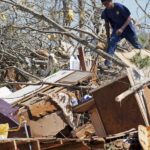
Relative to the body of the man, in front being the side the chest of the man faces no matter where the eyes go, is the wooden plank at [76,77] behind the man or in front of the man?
in front

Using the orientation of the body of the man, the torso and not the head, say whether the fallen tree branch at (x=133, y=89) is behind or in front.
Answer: in front

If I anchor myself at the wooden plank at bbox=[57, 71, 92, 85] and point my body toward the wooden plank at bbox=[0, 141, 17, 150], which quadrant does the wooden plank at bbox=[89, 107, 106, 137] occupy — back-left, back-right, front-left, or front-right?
front-left

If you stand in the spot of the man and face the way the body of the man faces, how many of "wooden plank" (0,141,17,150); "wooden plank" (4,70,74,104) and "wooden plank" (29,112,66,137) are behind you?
0

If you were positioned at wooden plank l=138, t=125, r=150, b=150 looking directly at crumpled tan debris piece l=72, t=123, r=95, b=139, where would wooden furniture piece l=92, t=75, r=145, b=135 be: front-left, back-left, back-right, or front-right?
front-right

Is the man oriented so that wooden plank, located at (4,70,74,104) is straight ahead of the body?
yes

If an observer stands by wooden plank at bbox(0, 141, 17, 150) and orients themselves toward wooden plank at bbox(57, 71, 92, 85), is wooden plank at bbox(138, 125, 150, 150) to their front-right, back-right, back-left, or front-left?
front-right

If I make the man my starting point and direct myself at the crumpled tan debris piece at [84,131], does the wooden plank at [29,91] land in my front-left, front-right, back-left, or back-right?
front-right
